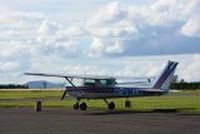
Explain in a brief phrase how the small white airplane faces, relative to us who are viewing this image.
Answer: facing away from the viewer and to the left of the viewer
